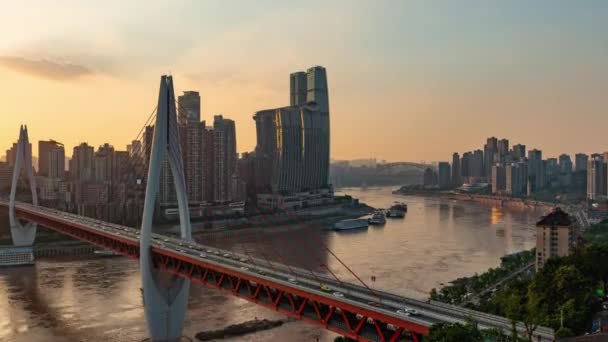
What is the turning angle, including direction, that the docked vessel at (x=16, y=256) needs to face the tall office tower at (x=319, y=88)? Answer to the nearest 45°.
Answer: approximately 45° to its left

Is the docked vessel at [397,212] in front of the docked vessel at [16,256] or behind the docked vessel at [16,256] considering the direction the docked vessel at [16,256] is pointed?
in front

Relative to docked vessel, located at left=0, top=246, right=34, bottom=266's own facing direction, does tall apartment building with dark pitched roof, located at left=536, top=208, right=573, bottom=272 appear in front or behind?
in front

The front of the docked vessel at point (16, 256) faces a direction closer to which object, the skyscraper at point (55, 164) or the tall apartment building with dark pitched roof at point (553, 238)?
the tall apartment building with dark pitched roof

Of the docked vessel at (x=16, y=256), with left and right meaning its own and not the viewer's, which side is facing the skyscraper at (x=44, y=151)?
left

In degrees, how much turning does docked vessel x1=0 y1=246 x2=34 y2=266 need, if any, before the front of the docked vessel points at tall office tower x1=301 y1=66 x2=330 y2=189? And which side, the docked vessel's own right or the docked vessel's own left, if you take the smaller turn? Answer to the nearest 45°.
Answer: approximately 45° to the docked vessel's own left

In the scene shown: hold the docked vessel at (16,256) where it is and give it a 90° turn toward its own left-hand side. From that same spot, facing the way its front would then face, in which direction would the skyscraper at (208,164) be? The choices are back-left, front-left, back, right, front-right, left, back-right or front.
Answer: front-right

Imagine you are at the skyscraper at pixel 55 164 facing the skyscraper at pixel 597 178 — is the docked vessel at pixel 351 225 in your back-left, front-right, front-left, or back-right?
front-right

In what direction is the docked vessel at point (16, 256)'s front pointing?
to the viewer's right

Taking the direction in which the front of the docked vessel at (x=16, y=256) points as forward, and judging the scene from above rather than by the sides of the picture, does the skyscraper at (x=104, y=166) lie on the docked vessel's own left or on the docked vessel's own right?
on the docked vessel's own left
